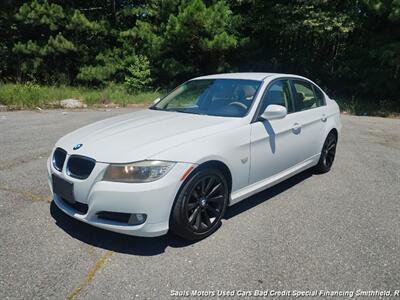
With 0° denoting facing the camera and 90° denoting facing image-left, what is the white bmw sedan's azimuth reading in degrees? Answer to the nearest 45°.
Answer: approximately 45°
